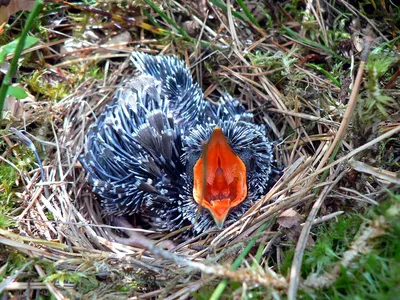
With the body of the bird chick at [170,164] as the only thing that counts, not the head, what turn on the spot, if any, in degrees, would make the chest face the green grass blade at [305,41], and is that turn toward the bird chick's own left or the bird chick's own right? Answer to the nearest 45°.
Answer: approximately 90° to the bird chick's own left

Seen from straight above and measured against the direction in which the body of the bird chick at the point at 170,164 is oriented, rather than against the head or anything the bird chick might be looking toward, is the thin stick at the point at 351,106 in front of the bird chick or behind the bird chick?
in front

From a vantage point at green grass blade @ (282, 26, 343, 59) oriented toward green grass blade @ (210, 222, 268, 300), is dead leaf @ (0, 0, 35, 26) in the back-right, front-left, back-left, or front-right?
front-right

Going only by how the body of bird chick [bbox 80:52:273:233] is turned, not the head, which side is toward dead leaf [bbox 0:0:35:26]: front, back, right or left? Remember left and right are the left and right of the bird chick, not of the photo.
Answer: back

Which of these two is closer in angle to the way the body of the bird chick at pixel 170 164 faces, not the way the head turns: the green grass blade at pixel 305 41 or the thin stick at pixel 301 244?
the thin stick

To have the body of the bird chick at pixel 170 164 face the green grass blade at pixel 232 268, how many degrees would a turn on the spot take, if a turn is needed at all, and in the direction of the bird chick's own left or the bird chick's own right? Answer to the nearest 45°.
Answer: approximately 45° to the bird chick's own right

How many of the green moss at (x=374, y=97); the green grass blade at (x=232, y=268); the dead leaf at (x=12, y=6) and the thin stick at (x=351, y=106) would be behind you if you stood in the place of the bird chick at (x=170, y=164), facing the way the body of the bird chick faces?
1

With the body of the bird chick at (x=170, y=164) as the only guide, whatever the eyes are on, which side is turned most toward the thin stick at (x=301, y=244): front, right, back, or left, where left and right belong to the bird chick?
front

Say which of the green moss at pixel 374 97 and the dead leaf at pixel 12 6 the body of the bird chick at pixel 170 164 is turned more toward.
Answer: the green moss
